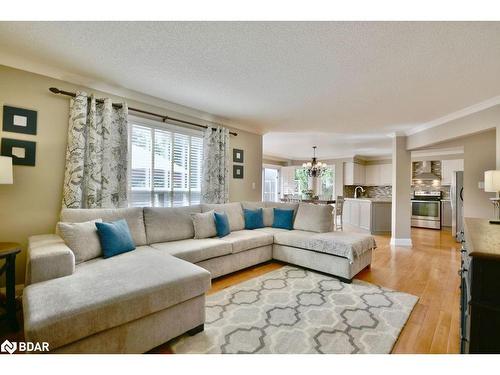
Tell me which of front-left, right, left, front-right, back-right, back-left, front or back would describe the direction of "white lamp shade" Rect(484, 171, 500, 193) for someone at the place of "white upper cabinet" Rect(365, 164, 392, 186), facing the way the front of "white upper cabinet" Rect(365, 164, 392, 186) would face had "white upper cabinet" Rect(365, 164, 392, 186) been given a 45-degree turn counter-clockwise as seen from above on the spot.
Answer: front-right

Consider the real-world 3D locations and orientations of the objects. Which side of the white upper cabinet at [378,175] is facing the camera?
front

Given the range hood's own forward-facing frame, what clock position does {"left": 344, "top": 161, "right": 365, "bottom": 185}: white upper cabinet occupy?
The white upper cabinet is roughly at 3 o'clock from the range hood.

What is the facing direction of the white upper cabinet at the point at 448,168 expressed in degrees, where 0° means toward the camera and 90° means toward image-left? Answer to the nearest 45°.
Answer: approximately 0°

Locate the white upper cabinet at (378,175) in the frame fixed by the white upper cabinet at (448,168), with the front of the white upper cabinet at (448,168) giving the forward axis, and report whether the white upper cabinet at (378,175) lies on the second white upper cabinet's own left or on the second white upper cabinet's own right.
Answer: on the second white upper cabinet's own right

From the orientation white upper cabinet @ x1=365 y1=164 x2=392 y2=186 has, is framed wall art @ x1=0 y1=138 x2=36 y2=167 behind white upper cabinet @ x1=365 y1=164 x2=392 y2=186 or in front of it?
in front

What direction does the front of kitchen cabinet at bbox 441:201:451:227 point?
toward the camera

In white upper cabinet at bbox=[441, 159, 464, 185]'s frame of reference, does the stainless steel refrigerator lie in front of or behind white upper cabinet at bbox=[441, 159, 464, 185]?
in front

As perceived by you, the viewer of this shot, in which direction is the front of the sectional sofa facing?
facing the viewer and to the right of the viewer

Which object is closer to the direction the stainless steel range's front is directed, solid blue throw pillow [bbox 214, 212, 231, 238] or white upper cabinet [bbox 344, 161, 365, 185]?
the solid blue throw pillow

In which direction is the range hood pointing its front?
toward the camera
